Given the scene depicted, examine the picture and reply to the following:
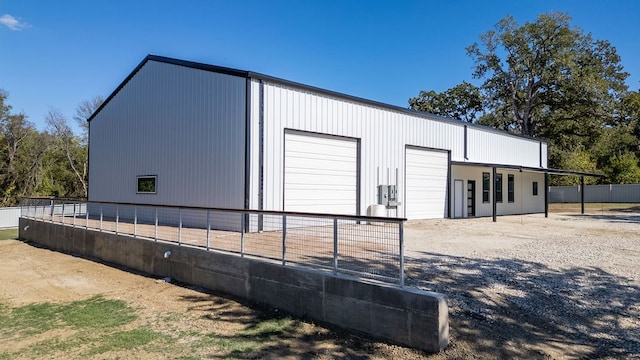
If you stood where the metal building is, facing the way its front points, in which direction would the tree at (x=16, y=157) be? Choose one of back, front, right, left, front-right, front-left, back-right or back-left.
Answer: back

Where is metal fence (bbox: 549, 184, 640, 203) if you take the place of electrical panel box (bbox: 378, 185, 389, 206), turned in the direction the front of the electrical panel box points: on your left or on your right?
on your left

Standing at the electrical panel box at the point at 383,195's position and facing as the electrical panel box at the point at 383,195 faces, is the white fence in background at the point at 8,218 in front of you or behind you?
behind

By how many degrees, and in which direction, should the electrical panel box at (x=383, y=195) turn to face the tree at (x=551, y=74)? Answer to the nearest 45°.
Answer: approximately 90° to its left

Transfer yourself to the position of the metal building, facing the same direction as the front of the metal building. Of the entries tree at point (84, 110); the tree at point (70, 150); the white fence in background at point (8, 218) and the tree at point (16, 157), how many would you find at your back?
4

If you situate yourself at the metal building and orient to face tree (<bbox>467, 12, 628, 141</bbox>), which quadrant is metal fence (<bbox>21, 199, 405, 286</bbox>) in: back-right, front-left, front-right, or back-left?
back-right

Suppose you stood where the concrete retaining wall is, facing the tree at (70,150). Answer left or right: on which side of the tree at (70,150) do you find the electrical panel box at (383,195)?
right

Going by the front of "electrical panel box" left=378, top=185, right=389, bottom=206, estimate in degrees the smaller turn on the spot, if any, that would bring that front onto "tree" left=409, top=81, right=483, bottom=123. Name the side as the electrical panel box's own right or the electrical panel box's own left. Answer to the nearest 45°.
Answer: approximately 135° to the electrical panel box's own left

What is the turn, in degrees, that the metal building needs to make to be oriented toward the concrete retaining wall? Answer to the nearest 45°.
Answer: approximately 45° to its right

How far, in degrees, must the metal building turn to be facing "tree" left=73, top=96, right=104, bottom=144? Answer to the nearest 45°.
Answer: approximately 180°

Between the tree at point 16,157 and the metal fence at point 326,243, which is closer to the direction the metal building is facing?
the metal fence

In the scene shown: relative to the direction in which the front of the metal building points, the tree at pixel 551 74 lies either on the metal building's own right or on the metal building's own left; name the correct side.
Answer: on the metal building's own left
